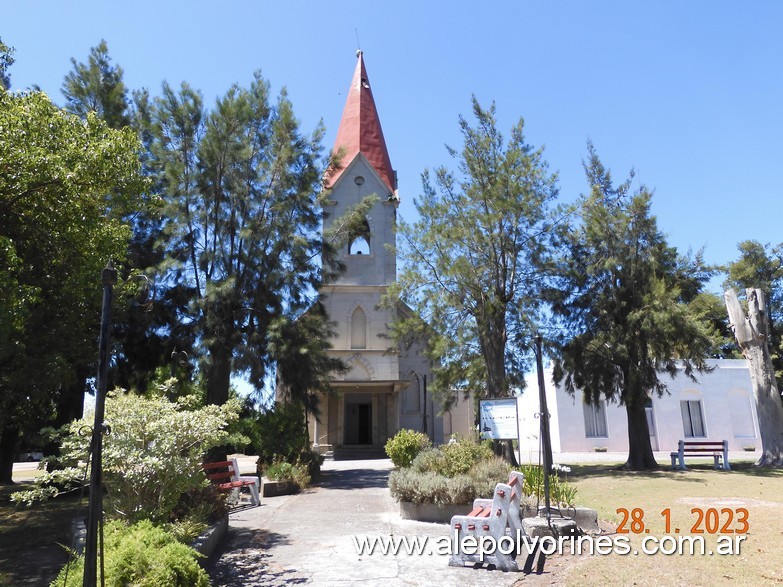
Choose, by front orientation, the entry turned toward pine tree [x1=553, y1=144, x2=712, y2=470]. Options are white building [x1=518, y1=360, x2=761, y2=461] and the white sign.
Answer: the white building

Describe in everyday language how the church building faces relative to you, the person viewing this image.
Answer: facing the viewer

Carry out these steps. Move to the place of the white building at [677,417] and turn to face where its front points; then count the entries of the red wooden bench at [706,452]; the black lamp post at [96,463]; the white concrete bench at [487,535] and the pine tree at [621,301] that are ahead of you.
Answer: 4

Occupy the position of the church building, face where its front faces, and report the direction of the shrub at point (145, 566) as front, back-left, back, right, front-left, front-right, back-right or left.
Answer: front

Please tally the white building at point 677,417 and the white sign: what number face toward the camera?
2

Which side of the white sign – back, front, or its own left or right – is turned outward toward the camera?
front

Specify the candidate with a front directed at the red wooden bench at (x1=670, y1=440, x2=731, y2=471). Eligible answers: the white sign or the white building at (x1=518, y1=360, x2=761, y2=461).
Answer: the white building

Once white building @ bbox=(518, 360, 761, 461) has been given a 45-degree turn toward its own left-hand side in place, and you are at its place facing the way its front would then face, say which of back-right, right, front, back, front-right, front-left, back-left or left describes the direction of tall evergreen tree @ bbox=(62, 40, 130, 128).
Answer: right

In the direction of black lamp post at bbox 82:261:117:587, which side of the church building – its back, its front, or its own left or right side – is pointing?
front

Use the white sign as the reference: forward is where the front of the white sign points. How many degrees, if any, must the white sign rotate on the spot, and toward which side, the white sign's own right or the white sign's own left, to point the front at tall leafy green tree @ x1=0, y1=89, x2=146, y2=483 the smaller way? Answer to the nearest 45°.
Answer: approximately 90° to the white sign's own right

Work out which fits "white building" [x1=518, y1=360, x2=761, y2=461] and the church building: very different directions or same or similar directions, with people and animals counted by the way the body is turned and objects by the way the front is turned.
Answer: same or similar directions

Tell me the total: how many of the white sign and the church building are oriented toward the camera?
2

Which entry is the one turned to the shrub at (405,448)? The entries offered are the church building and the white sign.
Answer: the church building

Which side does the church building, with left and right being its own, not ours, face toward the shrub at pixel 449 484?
front

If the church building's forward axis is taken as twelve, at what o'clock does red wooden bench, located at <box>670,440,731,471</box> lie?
The red wooden bench is roughly at 10 o'clock from the church building.

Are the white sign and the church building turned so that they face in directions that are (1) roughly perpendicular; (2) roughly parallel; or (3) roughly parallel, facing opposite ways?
roughly parallel

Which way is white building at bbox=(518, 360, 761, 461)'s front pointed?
toward the camera

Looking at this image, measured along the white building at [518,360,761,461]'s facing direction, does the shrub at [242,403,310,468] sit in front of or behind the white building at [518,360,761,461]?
in front
